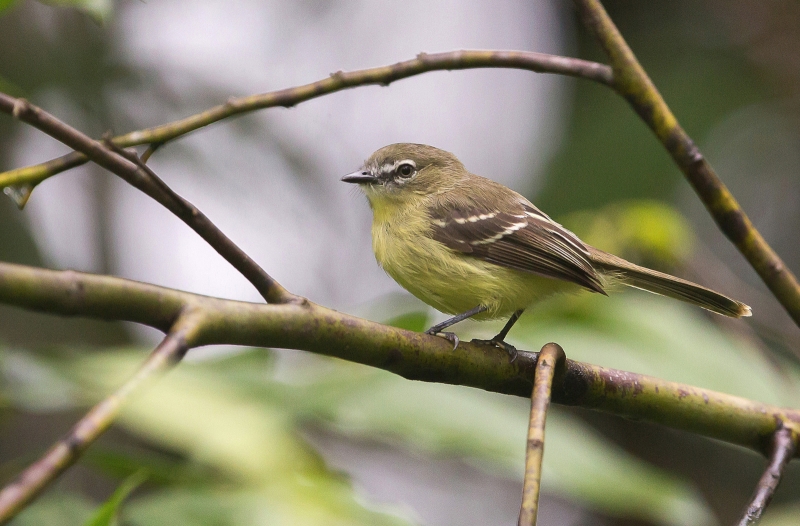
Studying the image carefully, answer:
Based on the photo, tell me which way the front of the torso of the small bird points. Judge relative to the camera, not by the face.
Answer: to the viewer's left

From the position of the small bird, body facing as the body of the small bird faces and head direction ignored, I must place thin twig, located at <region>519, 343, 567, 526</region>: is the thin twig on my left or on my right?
on my left

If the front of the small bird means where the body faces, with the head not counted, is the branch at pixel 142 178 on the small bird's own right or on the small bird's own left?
on the small bird's own right

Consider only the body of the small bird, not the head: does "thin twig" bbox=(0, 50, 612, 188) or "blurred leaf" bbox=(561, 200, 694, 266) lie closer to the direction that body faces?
the thin twig
